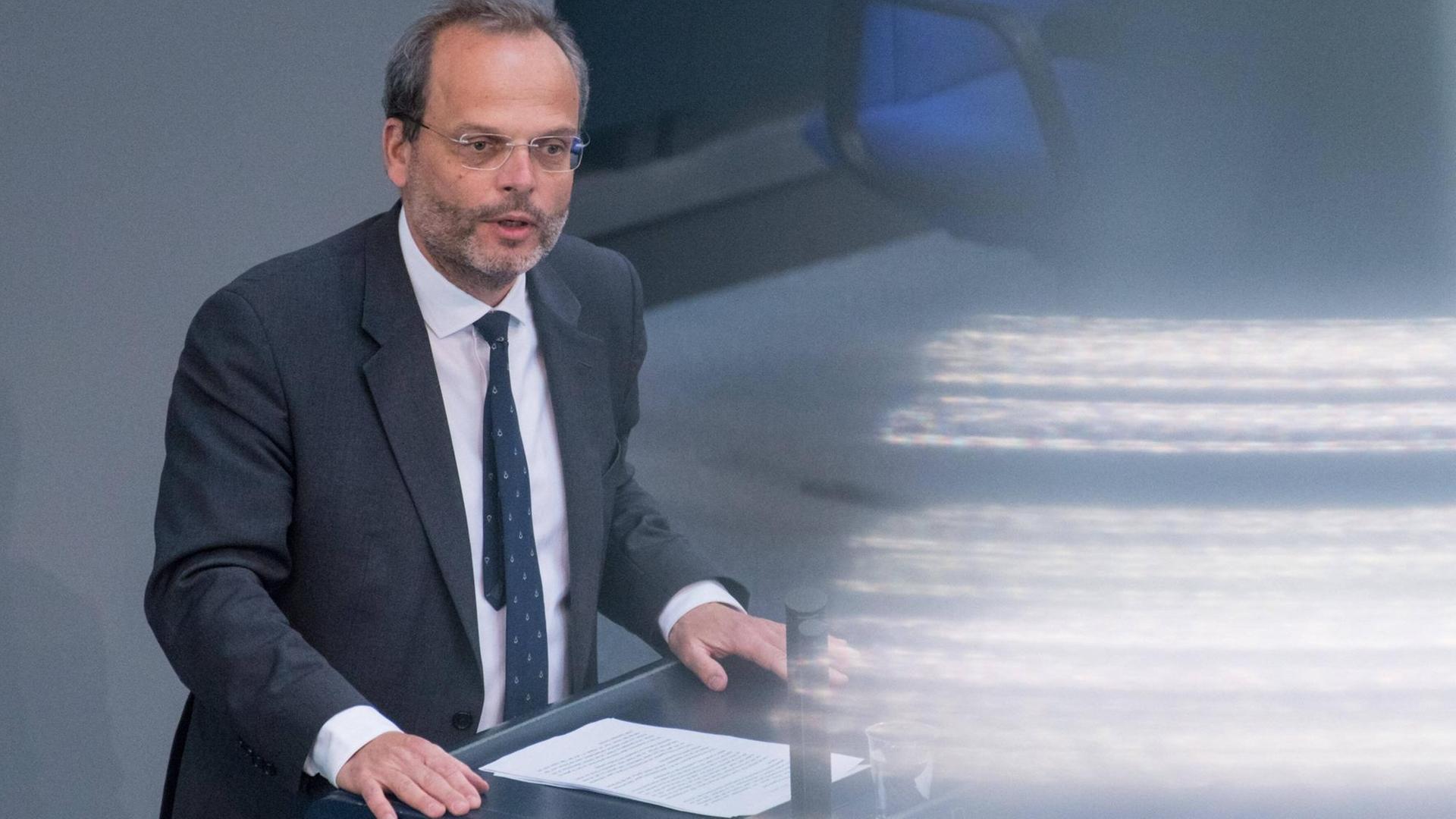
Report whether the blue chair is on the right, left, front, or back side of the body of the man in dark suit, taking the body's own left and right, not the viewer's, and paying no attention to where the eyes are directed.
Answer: left

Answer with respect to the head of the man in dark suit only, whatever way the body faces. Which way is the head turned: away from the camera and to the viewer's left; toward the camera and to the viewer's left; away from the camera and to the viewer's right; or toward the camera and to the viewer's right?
toward the camera and to the viewer's right
